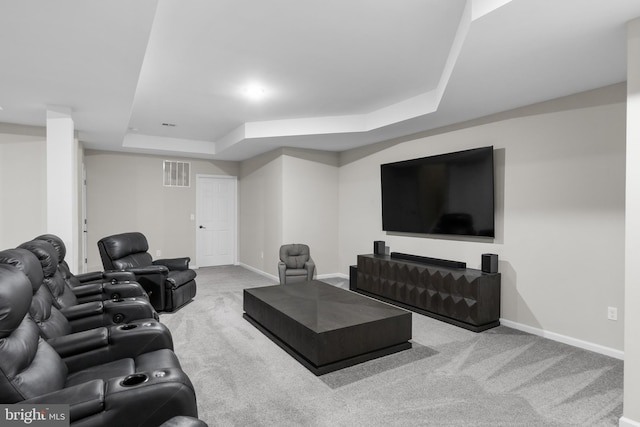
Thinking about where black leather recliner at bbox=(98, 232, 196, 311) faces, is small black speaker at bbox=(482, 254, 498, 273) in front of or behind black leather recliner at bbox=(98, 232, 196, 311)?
in front

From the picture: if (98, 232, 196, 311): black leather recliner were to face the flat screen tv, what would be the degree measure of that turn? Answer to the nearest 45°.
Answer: approximately 45° to its left

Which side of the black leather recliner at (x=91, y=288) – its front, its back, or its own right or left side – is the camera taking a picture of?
right

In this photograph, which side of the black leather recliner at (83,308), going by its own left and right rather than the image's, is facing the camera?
right

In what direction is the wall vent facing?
toward the camera

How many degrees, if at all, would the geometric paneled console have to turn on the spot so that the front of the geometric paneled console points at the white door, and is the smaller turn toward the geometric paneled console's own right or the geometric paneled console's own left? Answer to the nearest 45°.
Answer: approximately 90° to the geometric paneled console's own right

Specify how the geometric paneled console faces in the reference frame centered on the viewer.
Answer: facing the viewer and to the left of the viewer

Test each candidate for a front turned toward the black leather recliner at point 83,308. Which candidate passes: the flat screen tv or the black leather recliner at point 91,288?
the flat screen tv

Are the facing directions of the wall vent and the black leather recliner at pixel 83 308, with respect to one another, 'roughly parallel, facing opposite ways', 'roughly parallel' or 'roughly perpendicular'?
roughly perpendicular

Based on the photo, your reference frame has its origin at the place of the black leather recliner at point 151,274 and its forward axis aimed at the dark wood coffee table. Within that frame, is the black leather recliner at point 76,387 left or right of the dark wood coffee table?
right

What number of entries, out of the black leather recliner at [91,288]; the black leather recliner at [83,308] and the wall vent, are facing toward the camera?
1

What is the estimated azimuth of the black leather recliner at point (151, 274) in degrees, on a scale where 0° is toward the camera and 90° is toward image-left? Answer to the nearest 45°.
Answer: approximately 315°

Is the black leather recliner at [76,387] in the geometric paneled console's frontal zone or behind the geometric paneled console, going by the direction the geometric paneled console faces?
frontal zone

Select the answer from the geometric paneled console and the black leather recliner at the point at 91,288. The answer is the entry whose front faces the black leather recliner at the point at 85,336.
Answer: the geometric paneled console

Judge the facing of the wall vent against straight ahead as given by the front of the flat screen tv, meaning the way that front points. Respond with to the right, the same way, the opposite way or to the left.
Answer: to the left

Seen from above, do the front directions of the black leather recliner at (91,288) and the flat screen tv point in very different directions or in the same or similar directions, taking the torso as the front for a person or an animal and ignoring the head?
very different directions

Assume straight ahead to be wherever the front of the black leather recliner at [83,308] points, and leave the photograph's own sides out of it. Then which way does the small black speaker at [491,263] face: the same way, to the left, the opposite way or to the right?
the opposite way
